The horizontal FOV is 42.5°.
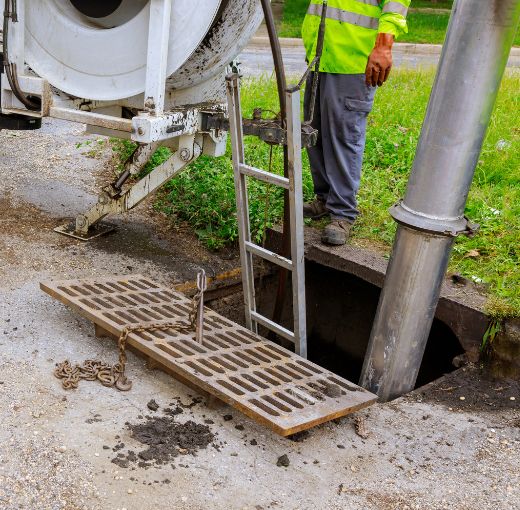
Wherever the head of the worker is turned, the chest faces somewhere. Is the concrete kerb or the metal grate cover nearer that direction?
the metal grate cover

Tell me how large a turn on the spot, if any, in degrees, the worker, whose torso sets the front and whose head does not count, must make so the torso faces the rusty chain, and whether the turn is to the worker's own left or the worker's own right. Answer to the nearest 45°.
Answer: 0° — they already face it

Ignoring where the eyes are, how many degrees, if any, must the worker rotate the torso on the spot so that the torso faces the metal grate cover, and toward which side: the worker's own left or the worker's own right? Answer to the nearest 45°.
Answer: approximately 45° to the worker's own left

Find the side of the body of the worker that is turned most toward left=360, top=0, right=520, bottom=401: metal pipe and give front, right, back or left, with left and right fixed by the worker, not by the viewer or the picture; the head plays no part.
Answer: left

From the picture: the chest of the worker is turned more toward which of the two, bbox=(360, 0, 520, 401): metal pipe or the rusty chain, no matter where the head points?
the rusty chain

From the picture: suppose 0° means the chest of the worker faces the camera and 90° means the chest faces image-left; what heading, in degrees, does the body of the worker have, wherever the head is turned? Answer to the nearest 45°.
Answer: approximately 45°
